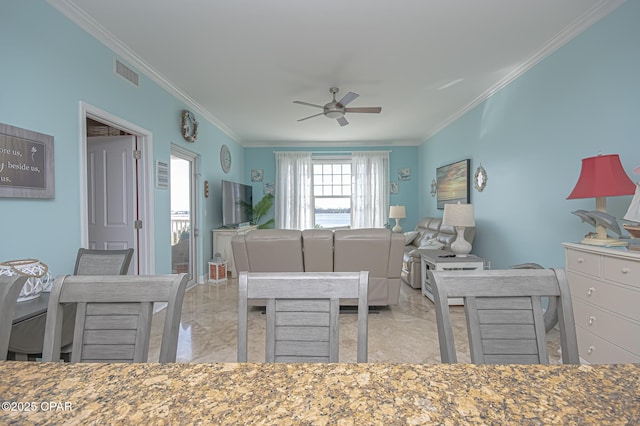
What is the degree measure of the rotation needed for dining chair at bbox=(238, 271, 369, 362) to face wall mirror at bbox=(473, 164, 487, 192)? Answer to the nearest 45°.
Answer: approximately 135° to its left

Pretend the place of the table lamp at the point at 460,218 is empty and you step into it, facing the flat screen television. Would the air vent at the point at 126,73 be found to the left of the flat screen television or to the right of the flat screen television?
left

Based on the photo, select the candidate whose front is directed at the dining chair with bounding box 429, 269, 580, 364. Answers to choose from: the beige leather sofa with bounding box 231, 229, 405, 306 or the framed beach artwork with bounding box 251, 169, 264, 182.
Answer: the framed beach artwork

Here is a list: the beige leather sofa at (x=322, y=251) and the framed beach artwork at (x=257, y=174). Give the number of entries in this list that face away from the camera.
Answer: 1

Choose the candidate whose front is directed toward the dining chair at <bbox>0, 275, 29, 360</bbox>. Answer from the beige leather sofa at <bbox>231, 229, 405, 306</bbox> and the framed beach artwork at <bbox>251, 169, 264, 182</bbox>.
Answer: the framed beach artwork

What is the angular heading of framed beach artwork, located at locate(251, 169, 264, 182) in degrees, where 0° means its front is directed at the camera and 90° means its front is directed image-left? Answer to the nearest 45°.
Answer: approximately 0°

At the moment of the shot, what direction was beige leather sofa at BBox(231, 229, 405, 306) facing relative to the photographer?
facing away from the viewer

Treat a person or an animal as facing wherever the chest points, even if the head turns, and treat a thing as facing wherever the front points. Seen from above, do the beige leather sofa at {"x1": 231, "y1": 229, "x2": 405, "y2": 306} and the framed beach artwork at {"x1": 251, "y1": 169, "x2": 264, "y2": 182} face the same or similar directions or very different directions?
very different directions

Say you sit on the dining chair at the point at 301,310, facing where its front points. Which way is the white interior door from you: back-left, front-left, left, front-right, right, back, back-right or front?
back-right
